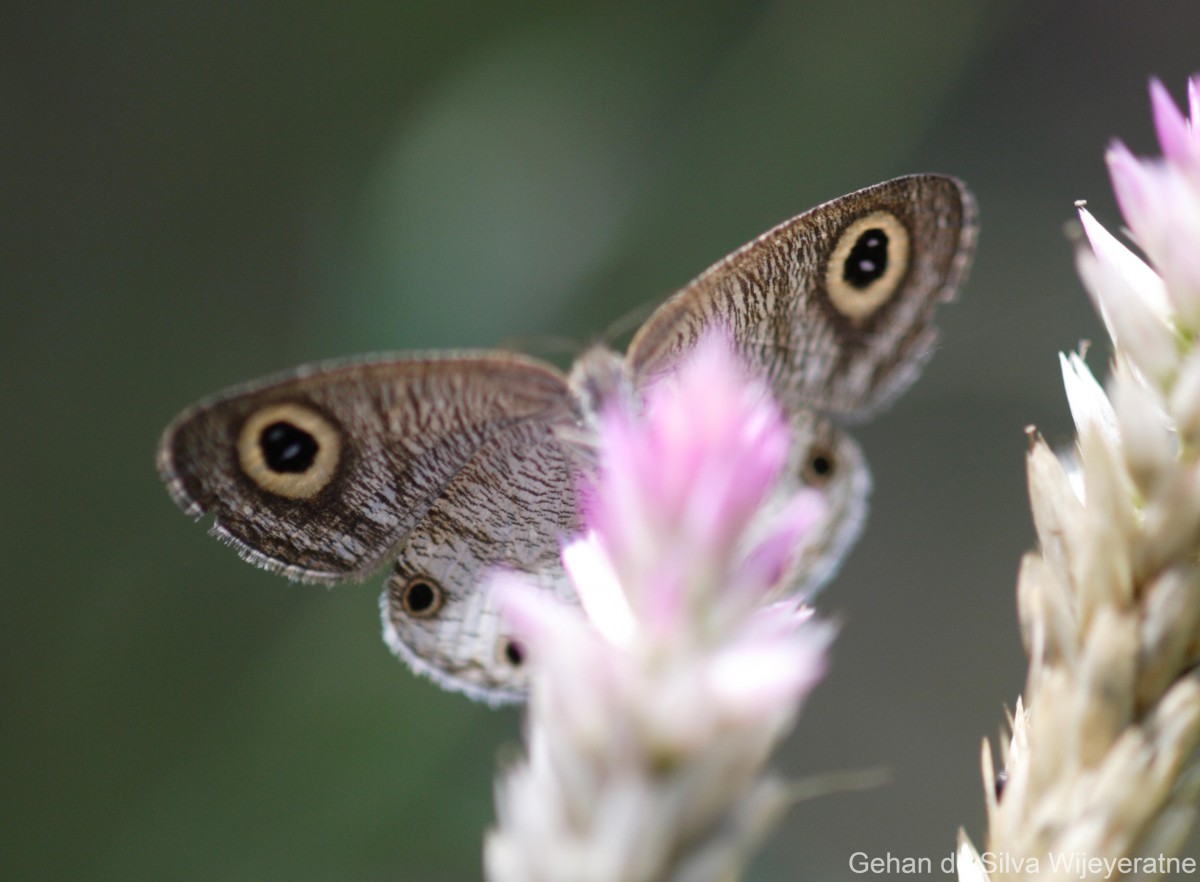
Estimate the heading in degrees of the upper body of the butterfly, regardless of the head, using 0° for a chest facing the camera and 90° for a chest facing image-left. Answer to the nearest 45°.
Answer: approximately 180°
